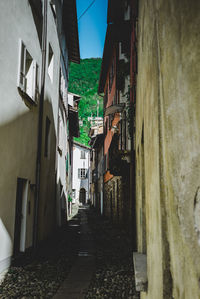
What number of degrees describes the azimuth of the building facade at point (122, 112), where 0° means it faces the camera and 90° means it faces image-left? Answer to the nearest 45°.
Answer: approximately 90°

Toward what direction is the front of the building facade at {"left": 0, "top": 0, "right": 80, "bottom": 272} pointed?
to the viewer's right

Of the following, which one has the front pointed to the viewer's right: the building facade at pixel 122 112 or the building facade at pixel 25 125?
the building facade at pixel 25 125

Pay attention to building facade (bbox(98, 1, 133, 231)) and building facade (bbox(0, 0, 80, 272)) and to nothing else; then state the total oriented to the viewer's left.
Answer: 1

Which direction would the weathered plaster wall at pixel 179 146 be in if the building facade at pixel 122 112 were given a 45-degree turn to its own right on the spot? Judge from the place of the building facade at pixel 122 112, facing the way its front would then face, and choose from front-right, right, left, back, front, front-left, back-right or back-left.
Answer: back-left

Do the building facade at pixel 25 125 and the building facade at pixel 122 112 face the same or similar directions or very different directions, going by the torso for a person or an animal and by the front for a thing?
very different directions
